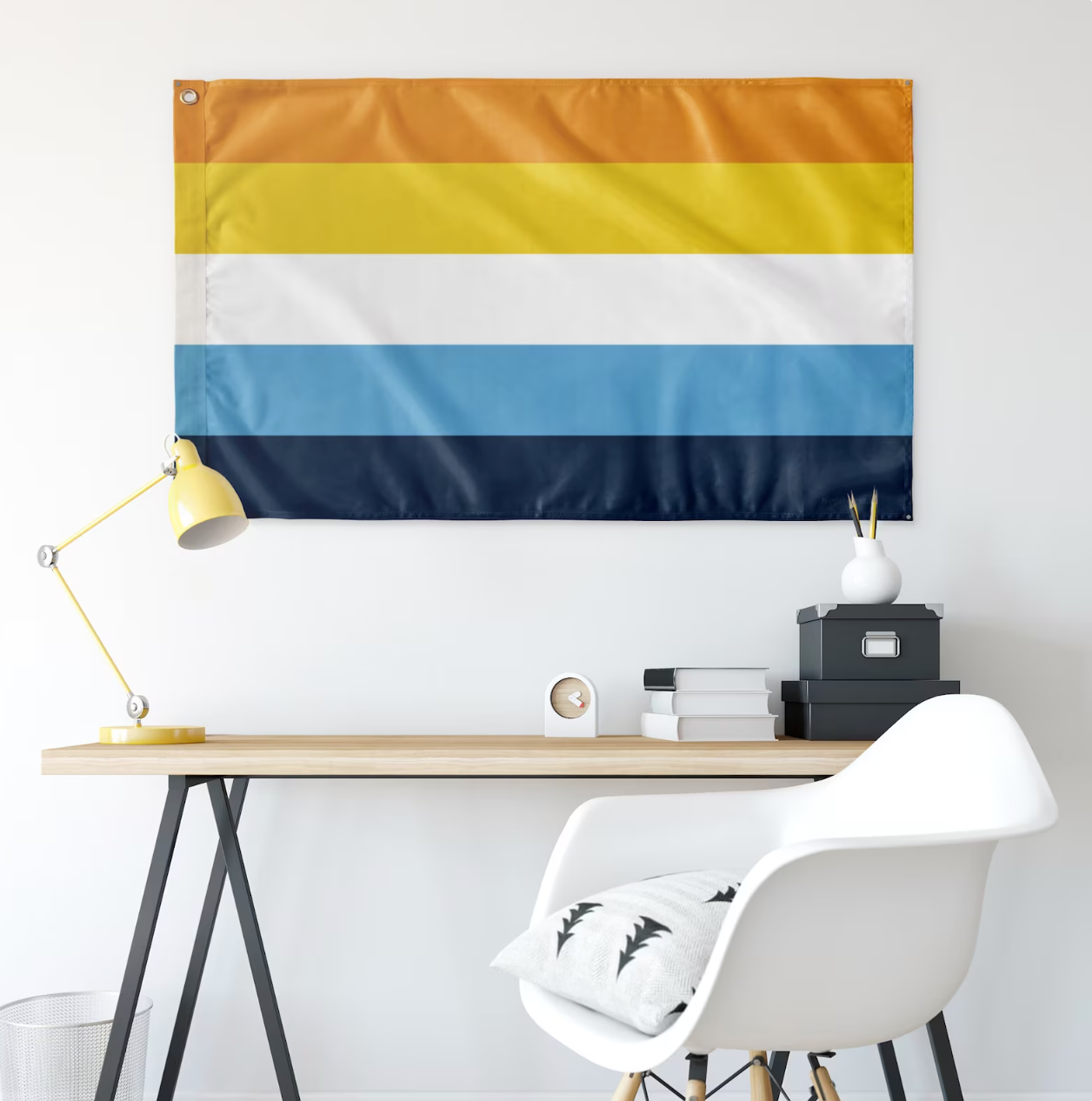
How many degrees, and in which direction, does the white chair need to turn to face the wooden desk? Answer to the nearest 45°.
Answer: approximately 90° to its right

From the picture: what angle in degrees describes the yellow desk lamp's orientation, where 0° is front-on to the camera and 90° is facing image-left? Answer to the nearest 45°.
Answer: approximately 270°

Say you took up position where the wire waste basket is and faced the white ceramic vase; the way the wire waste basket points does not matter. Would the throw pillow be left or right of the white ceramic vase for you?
right

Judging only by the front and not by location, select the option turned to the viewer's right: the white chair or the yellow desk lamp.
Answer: the yellow desk lamp

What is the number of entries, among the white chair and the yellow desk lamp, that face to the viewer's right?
1

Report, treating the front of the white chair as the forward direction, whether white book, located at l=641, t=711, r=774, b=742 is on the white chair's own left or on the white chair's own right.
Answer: on the white chair's own right

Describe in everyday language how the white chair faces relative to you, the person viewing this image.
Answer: facing the viewer and to the left of the viewer

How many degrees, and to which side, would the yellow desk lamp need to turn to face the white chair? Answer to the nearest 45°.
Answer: approximately 45° to its right
